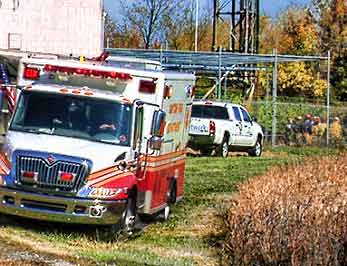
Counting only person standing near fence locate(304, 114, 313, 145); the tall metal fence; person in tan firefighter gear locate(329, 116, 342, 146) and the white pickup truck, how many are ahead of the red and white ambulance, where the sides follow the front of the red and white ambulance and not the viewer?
0

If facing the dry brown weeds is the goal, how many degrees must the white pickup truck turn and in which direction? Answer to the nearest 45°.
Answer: approximately 135° to its right

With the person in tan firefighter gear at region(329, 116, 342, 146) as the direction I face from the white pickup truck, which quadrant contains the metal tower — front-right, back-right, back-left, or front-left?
front-left

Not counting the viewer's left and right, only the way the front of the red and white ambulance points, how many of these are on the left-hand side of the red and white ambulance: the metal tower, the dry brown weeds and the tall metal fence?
1

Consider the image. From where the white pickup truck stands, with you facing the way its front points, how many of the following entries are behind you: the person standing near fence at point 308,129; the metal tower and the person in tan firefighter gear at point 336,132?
0

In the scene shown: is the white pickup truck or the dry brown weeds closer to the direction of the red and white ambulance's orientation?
the dry brown weeds

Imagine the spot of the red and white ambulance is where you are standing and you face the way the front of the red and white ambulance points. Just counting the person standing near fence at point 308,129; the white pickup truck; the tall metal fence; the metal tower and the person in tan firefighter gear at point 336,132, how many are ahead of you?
0

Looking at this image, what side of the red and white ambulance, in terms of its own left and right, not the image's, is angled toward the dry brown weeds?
left

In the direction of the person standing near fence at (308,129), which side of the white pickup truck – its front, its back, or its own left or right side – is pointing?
front

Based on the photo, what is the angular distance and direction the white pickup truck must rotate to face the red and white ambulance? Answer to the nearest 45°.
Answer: approximately 135° to its right

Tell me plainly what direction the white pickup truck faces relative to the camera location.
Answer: facing away from the viewer and to the right of the viewer

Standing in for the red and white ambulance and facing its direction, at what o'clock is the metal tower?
The metal tower is roughly at 5 o'clock from the red and white ambulance.

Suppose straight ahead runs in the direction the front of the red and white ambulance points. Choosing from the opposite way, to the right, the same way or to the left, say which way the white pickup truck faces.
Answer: the opposite way

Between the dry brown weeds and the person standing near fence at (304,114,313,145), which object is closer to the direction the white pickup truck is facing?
the person standing near fence

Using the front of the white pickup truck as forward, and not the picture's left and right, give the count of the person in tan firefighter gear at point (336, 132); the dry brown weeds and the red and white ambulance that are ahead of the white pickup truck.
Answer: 1

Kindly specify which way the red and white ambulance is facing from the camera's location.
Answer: facing the viewer and to the left of the viewer

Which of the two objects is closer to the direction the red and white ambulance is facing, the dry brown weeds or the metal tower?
the dry brown weeds

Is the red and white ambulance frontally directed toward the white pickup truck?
no

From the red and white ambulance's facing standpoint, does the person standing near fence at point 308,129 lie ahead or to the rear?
to the rear
